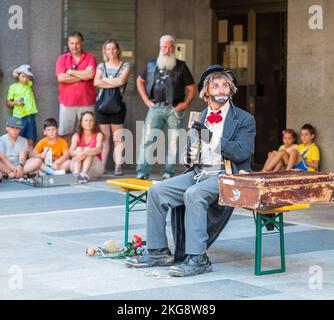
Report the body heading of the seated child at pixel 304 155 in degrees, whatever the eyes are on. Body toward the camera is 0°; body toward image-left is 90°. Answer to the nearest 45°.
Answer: approximately 45°

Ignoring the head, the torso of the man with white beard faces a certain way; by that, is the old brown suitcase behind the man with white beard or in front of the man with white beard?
in front

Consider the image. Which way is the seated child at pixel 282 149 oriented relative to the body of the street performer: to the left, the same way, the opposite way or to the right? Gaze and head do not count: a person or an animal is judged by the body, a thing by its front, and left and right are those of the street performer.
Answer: the same way

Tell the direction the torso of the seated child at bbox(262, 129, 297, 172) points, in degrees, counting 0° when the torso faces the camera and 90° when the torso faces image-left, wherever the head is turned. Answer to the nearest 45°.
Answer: approximately 45°

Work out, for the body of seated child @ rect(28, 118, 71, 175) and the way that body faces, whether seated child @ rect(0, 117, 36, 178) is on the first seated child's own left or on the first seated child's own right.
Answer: on the first seated child's own right

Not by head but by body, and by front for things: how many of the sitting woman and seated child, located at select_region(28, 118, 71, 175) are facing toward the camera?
2

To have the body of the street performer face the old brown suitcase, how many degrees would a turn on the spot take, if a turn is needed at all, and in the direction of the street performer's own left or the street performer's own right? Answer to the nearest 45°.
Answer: approximately 90° to the street performer's own left

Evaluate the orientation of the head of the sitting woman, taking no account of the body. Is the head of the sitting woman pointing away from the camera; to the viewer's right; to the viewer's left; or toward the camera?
toward the camera

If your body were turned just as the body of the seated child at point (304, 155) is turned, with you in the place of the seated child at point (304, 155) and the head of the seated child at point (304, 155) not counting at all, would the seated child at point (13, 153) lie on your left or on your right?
on your right

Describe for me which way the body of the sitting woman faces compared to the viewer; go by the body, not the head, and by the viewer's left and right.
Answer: facing the viewer

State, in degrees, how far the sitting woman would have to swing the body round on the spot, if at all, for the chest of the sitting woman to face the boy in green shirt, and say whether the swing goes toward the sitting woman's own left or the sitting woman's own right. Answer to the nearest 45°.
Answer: approximately 135° to the sitting woman's own right

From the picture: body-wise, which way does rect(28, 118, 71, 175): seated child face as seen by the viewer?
toward the camera

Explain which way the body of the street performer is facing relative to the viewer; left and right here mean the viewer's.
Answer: facing the viewer and to the left of the viewer

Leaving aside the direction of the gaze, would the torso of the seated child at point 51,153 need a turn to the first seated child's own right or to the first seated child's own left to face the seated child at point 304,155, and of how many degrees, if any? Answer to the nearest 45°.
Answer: approximately 90° to the first seated child's own left

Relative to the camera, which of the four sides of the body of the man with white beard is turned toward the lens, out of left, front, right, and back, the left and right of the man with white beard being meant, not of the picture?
front

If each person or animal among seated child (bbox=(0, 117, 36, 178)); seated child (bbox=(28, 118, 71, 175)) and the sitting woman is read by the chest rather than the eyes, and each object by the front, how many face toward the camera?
3
